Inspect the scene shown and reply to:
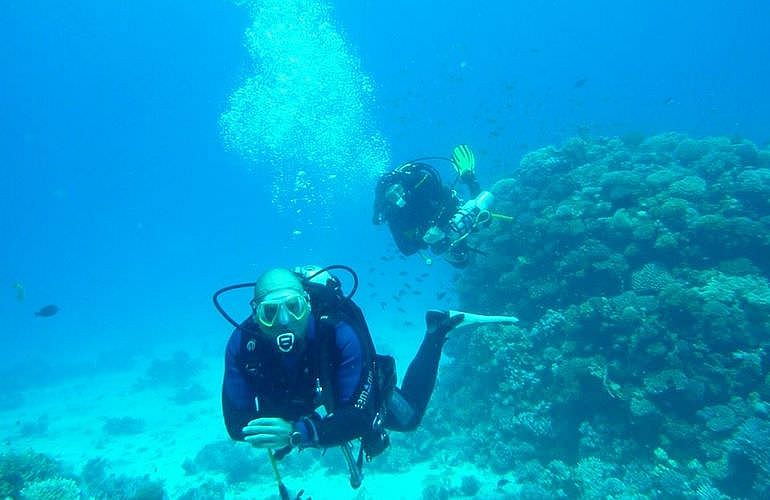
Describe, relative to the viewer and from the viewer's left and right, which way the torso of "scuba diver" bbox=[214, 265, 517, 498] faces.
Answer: facing the viewer and to the left of the viewer

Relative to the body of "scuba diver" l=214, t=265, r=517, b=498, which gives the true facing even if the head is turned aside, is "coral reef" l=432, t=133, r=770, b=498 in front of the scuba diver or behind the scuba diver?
behind

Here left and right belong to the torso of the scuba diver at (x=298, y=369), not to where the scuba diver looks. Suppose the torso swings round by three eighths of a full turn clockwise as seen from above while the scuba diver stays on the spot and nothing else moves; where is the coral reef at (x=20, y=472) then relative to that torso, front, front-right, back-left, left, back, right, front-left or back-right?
front-left

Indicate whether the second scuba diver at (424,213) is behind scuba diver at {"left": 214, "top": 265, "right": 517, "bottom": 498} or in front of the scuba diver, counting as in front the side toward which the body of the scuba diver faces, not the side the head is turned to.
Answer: behind

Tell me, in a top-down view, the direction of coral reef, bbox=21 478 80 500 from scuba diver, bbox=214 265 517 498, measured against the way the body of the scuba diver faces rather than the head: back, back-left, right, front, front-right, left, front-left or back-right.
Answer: right
